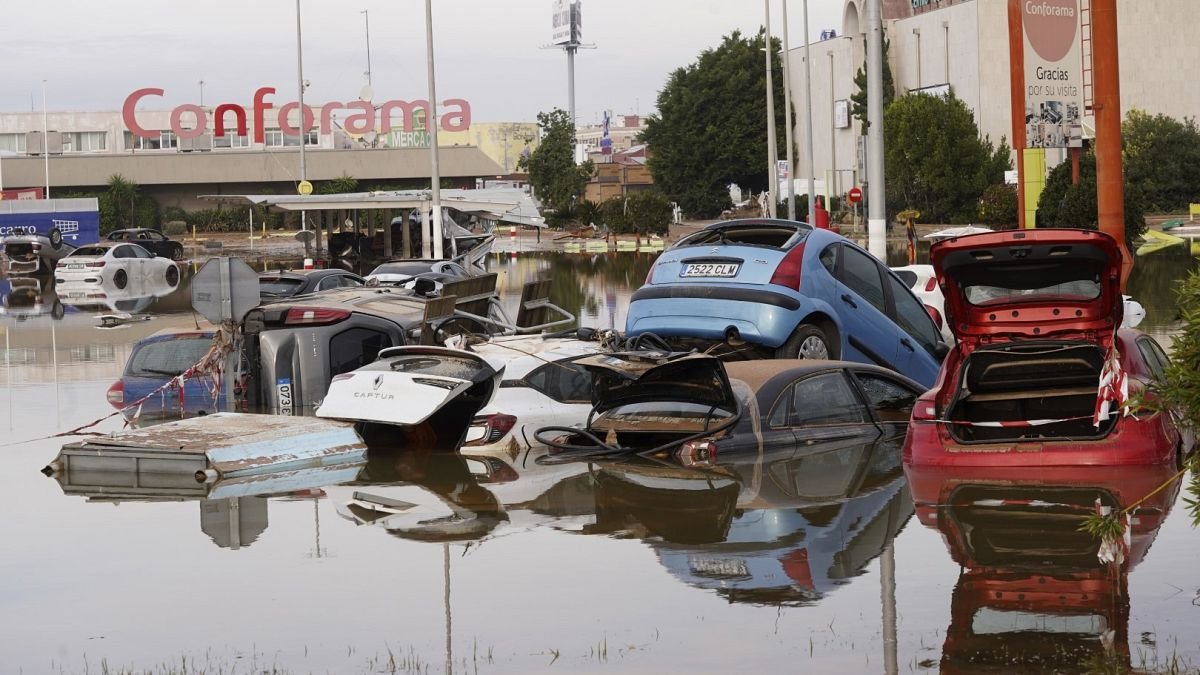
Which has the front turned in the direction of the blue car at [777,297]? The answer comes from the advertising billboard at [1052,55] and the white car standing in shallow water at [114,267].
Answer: the advertising billboard

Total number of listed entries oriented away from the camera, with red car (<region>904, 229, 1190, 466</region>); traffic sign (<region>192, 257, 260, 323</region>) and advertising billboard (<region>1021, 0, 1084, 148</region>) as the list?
2

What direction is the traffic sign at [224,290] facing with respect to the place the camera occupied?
facing away from the viewer

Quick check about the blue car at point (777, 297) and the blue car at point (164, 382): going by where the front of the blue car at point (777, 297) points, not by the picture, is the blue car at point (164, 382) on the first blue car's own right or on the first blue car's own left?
on the first blue car's own left

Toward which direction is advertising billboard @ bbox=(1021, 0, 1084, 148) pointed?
toward the camera

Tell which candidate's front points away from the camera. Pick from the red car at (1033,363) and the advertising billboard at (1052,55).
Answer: the red car

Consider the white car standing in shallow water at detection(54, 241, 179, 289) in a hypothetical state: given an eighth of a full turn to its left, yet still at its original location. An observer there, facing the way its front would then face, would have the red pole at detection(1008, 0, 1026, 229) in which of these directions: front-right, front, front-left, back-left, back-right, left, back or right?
back-right

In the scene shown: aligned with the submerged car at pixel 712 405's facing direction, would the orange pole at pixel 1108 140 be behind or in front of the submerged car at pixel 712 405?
in front

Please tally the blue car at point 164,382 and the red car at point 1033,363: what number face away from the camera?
2

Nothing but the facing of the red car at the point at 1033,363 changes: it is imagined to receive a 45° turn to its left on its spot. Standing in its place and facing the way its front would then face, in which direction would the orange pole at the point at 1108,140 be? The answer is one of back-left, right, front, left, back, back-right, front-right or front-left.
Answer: front-right

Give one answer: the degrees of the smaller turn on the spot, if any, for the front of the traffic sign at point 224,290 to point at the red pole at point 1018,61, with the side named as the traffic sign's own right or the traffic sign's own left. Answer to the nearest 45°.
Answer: approximately 45° to the traffic sign's own right

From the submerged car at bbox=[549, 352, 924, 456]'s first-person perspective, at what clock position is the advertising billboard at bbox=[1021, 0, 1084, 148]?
The advertising billboard is roughly at 11 o'clock from the submerged car.

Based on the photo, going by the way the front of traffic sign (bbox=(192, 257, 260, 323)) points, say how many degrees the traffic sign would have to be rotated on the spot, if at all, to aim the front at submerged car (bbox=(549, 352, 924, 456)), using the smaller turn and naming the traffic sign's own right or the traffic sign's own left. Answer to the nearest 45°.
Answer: approximately 135° to the traffic sign's own right

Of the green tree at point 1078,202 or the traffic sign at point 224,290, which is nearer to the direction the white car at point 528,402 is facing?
the green tree

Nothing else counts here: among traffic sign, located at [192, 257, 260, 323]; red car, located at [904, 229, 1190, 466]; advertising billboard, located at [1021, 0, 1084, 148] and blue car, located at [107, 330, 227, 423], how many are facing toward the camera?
1

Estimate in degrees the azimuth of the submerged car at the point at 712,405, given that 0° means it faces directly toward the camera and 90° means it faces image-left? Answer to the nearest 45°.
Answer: approximately 225°

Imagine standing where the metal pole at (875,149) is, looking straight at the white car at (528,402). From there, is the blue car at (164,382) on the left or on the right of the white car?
right
